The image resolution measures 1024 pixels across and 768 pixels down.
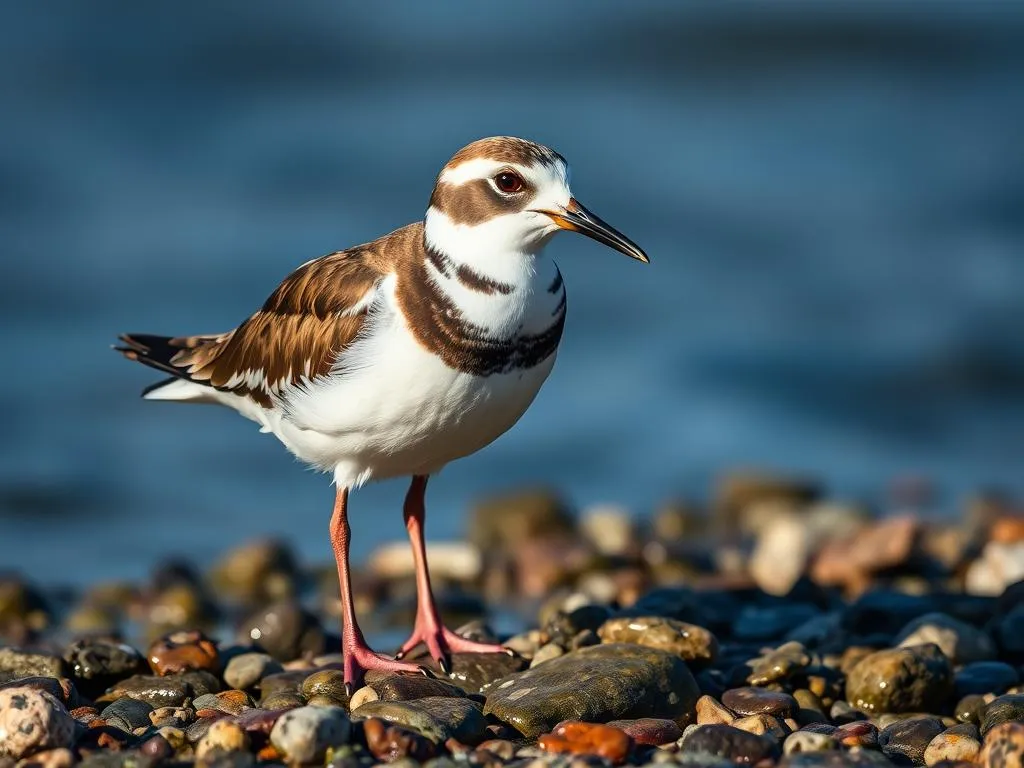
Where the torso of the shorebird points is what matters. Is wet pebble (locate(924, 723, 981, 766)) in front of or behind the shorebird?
in front

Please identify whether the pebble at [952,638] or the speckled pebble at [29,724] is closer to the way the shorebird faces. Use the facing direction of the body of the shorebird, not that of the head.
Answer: the pebble

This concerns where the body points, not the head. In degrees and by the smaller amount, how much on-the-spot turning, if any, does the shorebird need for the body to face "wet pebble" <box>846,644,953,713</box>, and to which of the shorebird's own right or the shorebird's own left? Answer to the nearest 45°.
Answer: approximately 45° to the shorebird's own left

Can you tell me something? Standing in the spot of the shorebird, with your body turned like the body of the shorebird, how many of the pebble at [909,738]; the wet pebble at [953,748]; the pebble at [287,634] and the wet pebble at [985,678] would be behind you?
1

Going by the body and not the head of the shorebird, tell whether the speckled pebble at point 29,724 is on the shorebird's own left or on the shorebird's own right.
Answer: on the shorebird's own right

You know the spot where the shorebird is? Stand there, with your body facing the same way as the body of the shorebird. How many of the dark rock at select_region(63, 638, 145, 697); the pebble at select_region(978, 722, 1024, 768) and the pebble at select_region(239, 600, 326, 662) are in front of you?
1

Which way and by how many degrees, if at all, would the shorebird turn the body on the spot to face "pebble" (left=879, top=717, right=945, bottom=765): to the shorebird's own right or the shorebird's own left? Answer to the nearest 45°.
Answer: approximately 45° to the shorebird's own left

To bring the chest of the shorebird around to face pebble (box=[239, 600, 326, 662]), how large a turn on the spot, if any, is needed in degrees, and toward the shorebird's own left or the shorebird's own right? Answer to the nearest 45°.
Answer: approximately 180°

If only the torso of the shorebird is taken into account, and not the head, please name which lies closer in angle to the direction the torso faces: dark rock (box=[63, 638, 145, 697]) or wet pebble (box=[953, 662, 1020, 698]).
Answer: the wet pebble
